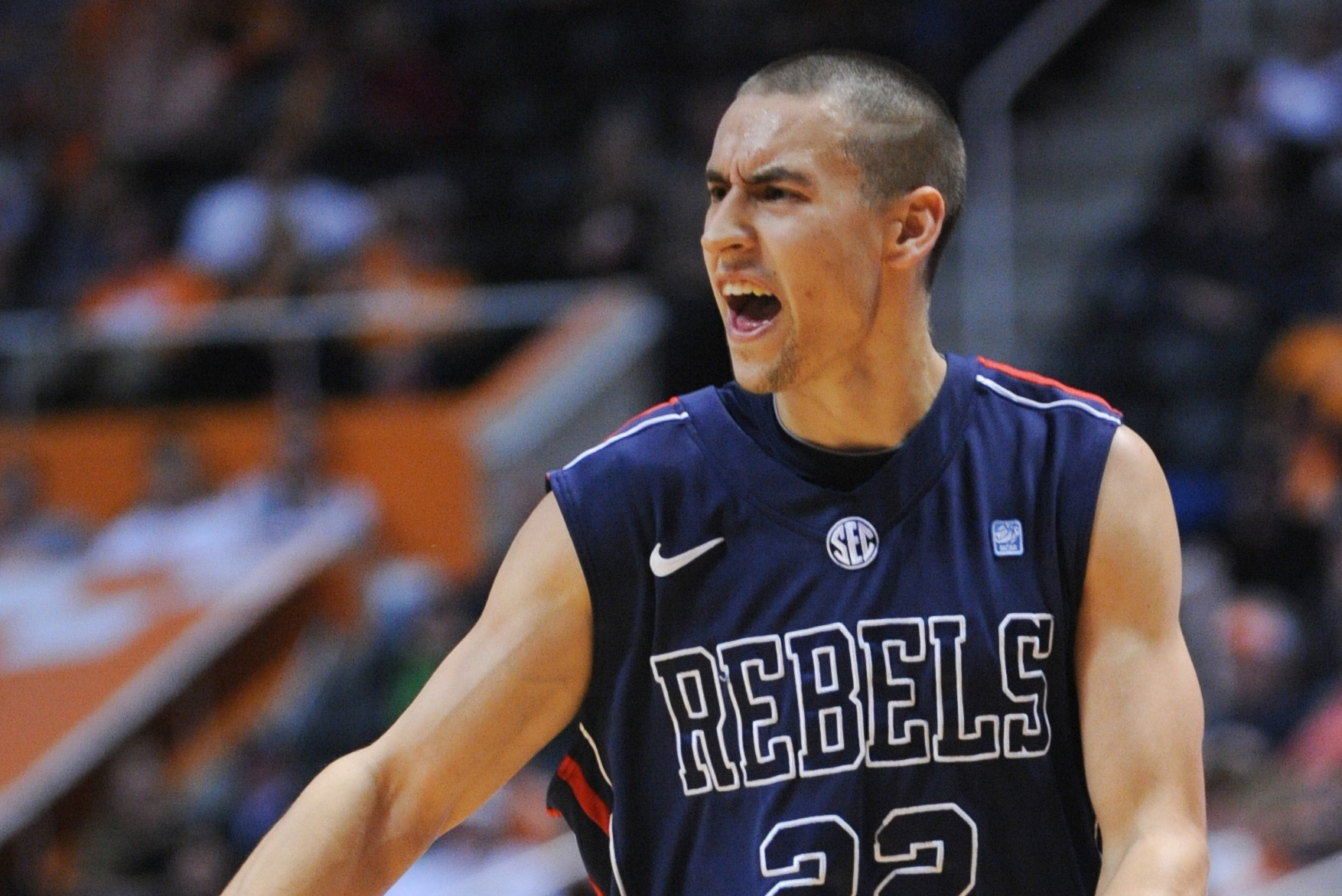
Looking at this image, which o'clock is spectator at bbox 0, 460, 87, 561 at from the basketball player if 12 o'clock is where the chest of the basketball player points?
The spectator is roughly at 5 o'clock from the basketball player.

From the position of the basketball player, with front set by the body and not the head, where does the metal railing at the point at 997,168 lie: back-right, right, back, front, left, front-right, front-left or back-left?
back

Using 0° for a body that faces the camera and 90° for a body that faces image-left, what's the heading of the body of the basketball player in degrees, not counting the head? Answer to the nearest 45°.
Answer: approximately 0°
